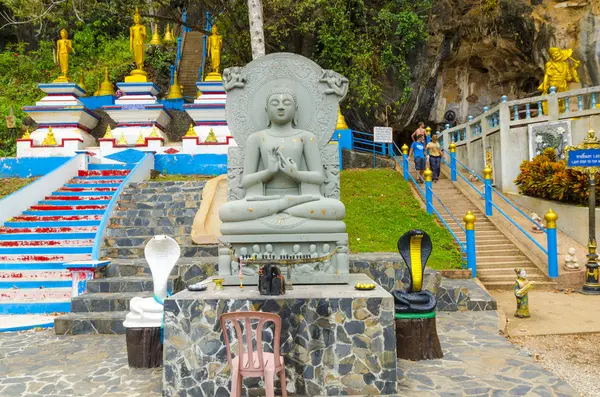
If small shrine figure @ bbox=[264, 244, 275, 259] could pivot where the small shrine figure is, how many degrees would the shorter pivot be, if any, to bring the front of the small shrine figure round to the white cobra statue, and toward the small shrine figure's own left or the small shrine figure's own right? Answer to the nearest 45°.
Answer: approximately 90° to the small shrine figure's own right

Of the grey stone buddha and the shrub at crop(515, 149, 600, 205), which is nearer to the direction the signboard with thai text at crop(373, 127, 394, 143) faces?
the grey stone buddha

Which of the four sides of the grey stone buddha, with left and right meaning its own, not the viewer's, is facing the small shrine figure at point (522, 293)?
left

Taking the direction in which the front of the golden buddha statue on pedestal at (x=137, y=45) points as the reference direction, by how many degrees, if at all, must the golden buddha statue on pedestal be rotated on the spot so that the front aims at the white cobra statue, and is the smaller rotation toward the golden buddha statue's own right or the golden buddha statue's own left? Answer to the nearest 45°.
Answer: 0° — it already faces it

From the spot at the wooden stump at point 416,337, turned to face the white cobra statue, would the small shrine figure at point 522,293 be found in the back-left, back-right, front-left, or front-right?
back-right

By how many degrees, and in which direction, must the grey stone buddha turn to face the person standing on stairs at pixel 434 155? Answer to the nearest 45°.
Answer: approximately 135° to its left

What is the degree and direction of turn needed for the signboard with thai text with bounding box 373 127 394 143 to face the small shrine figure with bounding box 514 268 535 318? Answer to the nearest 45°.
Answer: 0° — it already faces it

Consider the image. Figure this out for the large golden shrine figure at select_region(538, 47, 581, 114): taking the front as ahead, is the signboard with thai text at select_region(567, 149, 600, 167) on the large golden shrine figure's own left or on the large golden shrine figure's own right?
on the large golden shrine figure's own left

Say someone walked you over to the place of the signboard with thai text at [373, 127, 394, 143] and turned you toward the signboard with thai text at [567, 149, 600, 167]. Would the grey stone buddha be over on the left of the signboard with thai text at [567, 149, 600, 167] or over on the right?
right

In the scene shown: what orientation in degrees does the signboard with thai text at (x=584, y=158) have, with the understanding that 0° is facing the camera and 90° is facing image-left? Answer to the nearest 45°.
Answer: approximately 0°

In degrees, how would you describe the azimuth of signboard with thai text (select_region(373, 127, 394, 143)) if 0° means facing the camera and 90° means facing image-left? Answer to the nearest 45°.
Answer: approximately 0°
